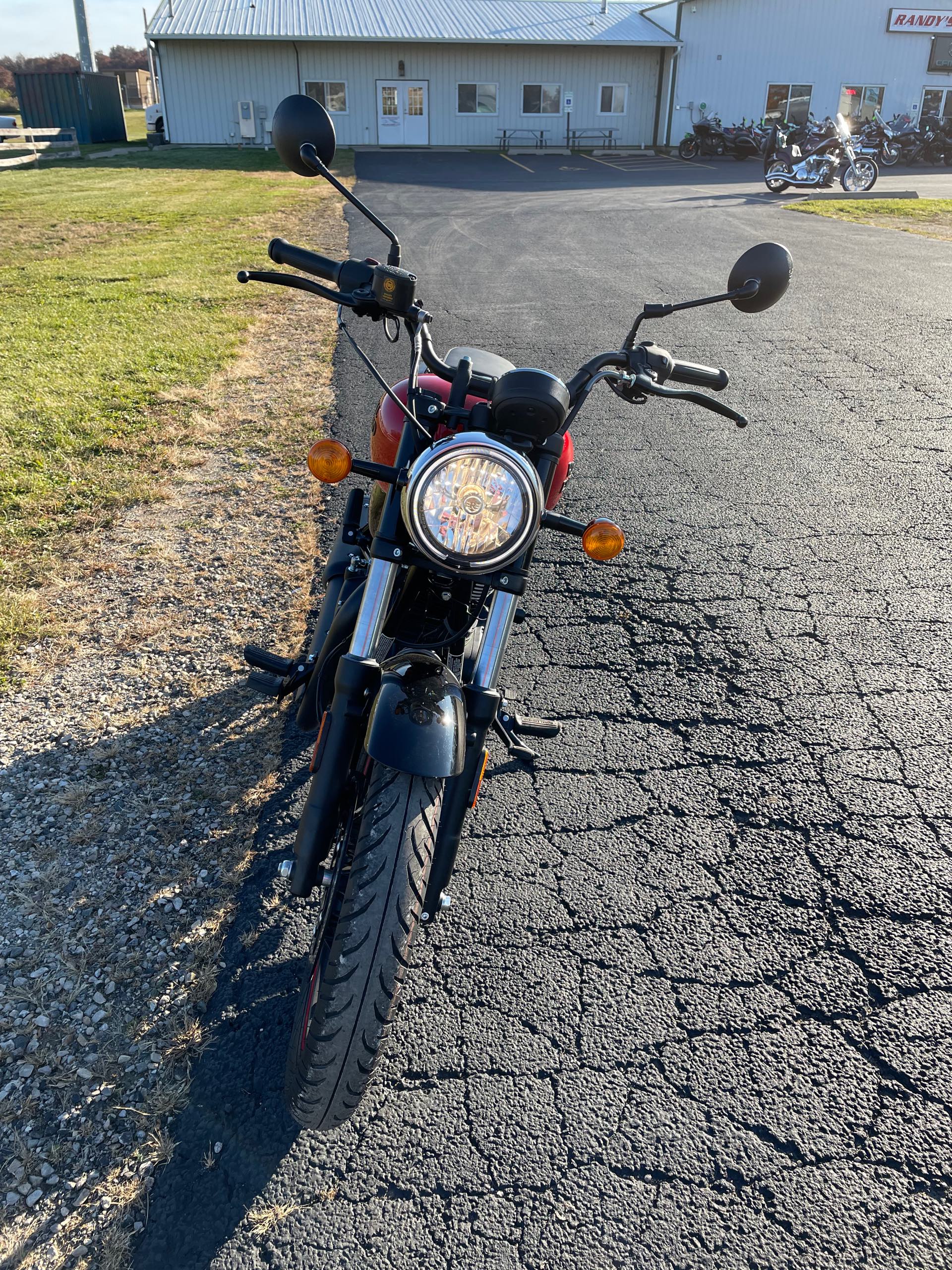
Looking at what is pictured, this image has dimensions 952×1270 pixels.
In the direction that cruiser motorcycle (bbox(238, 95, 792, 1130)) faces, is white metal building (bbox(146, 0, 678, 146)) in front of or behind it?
behind

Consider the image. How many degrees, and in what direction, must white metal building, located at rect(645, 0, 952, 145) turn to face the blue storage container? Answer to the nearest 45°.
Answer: approximately 90° to its right

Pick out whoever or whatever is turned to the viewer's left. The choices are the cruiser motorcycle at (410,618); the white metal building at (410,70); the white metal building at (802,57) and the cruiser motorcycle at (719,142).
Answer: the cruiser motorcycle at (719,142)

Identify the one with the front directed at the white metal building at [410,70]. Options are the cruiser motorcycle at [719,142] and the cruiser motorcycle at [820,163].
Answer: the cruiser motorcycle at [719,142]

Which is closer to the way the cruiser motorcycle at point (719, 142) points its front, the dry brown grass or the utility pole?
the utility pole

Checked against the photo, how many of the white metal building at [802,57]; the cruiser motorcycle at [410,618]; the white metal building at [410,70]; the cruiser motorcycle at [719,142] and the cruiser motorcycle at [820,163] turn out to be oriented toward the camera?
3

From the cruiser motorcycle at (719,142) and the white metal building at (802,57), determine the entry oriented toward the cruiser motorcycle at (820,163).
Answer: the white metal building

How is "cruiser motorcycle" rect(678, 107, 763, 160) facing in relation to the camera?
to the viewer's left

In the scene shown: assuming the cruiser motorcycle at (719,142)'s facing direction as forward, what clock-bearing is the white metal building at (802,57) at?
The white metal building is roughly at 4 o'clock from the cruiser motorcycle.

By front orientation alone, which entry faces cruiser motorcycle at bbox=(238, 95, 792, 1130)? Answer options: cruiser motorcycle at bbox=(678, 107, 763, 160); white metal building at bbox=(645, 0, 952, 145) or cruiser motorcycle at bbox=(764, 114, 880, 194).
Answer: the white metal building

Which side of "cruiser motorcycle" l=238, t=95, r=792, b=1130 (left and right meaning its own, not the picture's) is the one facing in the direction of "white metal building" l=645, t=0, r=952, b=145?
back

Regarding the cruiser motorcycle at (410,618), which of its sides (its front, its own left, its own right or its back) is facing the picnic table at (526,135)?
back

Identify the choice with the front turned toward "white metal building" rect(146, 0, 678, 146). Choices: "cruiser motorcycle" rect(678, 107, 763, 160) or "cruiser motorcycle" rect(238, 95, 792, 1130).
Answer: "cruiser motorcycle" rect(678, 107, 763, 160)

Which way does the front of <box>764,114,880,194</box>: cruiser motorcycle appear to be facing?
to the viewer's right

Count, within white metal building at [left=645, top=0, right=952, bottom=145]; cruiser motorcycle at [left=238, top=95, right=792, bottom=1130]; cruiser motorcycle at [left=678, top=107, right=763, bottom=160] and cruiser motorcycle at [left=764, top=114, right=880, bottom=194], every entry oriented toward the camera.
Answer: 2
